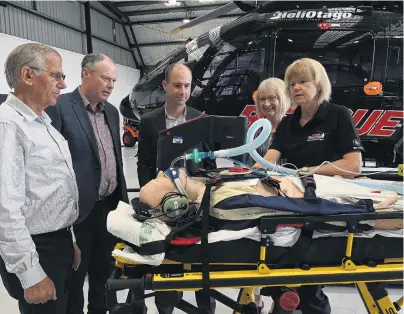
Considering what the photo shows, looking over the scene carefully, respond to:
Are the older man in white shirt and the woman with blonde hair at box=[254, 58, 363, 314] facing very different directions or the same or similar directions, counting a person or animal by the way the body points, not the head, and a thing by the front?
very different directions

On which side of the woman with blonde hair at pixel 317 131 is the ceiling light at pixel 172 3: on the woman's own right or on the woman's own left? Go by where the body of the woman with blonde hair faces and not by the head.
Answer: on the woman's own right

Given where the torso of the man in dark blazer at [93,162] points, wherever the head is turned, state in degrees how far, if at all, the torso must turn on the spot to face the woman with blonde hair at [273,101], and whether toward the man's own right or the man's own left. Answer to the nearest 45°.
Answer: approximately 45° to the man's own left

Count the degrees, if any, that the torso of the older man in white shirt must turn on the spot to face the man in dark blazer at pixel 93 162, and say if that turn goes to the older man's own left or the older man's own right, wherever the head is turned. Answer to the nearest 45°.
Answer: approximately 45° to the older man's own left

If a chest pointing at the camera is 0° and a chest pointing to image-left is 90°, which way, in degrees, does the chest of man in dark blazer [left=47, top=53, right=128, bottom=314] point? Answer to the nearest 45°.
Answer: approximately 315°

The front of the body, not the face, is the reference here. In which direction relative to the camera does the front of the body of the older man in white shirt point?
to the viewer's right

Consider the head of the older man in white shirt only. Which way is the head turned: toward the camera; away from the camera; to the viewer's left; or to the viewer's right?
to the viewer's right

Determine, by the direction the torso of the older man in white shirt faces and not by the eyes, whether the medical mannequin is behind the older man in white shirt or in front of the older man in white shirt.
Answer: in front

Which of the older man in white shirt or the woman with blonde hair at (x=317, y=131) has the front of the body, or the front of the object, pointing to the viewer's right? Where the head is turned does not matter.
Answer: the older man in white shirt

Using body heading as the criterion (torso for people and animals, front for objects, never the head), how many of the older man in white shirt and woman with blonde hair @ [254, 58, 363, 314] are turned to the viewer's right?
1
